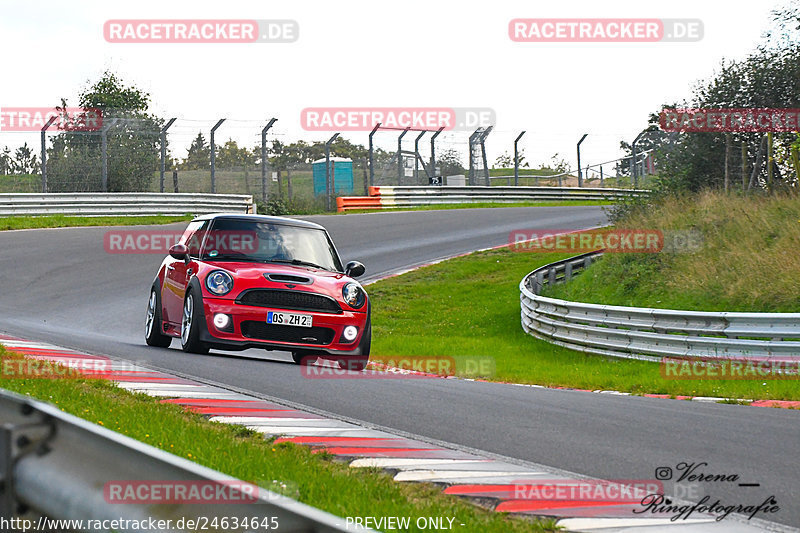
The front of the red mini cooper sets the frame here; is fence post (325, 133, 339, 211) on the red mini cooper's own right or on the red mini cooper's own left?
on the red mini cooper's own left

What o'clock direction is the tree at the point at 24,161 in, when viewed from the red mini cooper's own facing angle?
The tree is roughly at 7 o'clock from the red mini cooper.

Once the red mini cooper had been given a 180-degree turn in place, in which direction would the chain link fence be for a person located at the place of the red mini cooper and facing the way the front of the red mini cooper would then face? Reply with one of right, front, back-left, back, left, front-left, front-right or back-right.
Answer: front-right

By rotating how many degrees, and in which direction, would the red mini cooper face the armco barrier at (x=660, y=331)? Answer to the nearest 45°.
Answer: approximately 45° to its left

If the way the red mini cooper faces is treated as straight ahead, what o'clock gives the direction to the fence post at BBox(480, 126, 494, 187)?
The fence post is roughly at 8 o'clock from the red mini cooper.

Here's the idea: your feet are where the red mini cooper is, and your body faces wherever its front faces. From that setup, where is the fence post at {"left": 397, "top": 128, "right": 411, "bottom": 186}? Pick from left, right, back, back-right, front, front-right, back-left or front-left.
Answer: back-left

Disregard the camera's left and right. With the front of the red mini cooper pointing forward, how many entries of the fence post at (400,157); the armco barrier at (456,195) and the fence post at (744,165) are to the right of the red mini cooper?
0

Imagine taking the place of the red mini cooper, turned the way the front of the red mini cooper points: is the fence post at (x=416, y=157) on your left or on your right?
on your left

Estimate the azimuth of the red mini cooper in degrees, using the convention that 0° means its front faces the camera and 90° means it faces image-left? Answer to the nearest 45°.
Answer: approximately 315°

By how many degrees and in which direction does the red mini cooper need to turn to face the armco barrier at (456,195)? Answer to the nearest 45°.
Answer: approximately 135° to its left

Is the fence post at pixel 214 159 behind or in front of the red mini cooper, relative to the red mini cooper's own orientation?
behind
